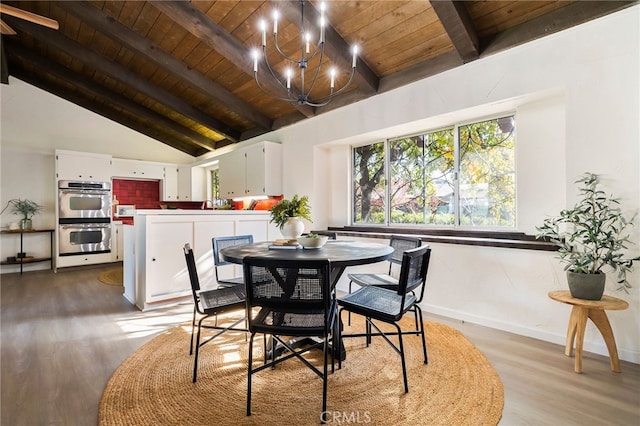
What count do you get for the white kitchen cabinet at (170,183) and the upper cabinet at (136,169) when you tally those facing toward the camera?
2

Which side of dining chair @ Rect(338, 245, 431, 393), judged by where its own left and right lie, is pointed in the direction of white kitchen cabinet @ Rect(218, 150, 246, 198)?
front

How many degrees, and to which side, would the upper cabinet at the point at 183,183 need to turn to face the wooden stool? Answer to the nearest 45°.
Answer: approximately 45° to its left

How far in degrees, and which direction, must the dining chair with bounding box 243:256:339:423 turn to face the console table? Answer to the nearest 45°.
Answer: approximately 45° to its left

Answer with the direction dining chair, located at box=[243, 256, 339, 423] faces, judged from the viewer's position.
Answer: facing away from the viewer

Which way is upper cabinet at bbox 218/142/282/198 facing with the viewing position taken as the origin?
facing the viewer and to the left of the viewer

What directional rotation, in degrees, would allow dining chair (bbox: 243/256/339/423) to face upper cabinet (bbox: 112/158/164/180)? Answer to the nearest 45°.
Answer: approximately 45° to its left

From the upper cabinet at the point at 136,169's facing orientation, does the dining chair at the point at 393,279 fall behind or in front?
in front

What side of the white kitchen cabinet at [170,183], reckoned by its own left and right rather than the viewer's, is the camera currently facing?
front

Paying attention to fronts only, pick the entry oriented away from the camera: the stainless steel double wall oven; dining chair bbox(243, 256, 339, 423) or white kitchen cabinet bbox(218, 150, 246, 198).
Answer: the dining chair

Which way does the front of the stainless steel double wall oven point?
toward the camera

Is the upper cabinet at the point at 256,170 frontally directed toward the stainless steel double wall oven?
no

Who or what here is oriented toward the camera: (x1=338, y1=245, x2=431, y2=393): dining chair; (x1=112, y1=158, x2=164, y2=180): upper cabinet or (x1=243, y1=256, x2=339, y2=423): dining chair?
the upper cabinet

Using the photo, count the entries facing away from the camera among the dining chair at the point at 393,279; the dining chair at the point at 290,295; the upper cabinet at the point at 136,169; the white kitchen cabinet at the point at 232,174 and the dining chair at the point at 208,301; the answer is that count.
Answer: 1

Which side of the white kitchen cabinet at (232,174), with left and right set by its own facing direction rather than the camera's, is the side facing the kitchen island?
front

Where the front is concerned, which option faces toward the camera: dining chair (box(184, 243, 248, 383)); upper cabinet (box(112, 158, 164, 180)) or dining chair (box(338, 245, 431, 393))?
the upper cabinet

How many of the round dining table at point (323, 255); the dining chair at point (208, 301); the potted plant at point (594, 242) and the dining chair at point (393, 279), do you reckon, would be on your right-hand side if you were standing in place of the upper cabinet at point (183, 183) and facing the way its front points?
0

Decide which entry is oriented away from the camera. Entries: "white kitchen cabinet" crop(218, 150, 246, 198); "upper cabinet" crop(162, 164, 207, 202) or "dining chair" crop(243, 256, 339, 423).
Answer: the dining chair

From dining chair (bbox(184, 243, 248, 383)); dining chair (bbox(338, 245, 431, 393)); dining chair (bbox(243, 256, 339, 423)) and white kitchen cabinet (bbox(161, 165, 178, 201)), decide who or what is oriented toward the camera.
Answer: the white kitchen cabinet

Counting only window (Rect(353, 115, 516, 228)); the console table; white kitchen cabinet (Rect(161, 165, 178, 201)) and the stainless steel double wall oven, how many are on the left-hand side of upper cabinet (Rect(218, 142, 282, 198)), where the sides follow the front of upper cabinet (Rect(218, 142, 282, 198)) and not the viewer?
1

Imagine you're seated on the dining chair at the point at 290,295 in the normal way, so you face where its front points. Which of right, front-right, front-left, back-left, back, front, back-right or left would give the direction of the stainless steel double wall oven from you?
front-left

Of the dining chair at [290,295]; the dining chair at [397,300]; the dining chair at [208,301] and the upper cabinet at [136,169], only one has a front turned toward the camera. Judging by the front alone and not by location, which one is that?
the upper cabinet
